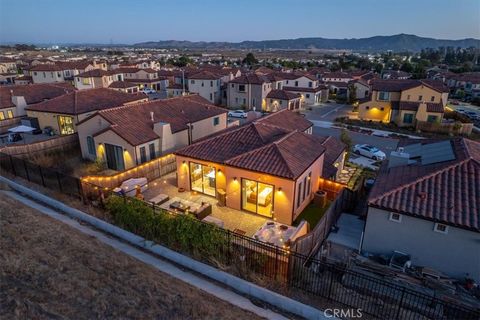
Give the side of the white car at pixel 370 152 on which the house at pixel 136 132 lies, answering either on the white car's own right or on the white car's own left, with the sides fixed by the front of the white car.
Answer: on the white car's own right

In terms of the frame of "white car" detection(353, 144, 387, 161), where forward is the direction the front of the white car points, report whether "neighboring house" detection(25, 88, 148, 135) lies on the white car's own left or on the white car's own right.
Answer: on the white car's own right

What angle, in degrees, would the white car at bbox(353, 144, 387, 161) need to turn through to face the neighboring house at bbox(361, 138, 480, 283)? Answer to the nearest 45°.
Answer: approximately 45° to its right

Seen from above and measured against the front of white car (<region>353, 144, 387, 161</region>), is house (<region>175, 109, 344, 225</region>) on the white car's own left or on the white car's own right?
on the white car's own right

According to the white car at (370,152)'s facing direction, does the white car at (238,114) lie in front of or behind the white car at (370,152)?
behind

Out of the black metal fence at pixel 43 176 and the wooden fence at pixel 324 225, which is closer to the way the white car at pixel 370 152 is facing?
the wooden fence
